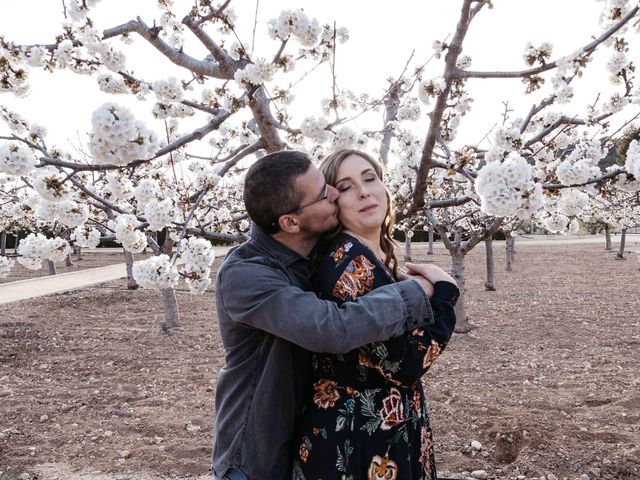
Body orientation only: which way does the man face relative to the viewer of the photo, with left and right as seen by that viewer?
facing to the right of the viewer

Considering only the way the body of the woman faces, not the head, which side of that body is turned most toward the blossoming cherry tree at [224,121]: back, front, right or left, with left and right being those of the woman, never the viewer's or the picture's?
back

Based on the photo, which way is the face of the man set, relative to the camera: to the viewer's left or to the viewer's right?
to the viewer's right

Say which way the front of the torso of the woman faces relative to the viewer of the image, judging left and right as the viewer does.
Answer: facing the viewer and to the right of the viewer
